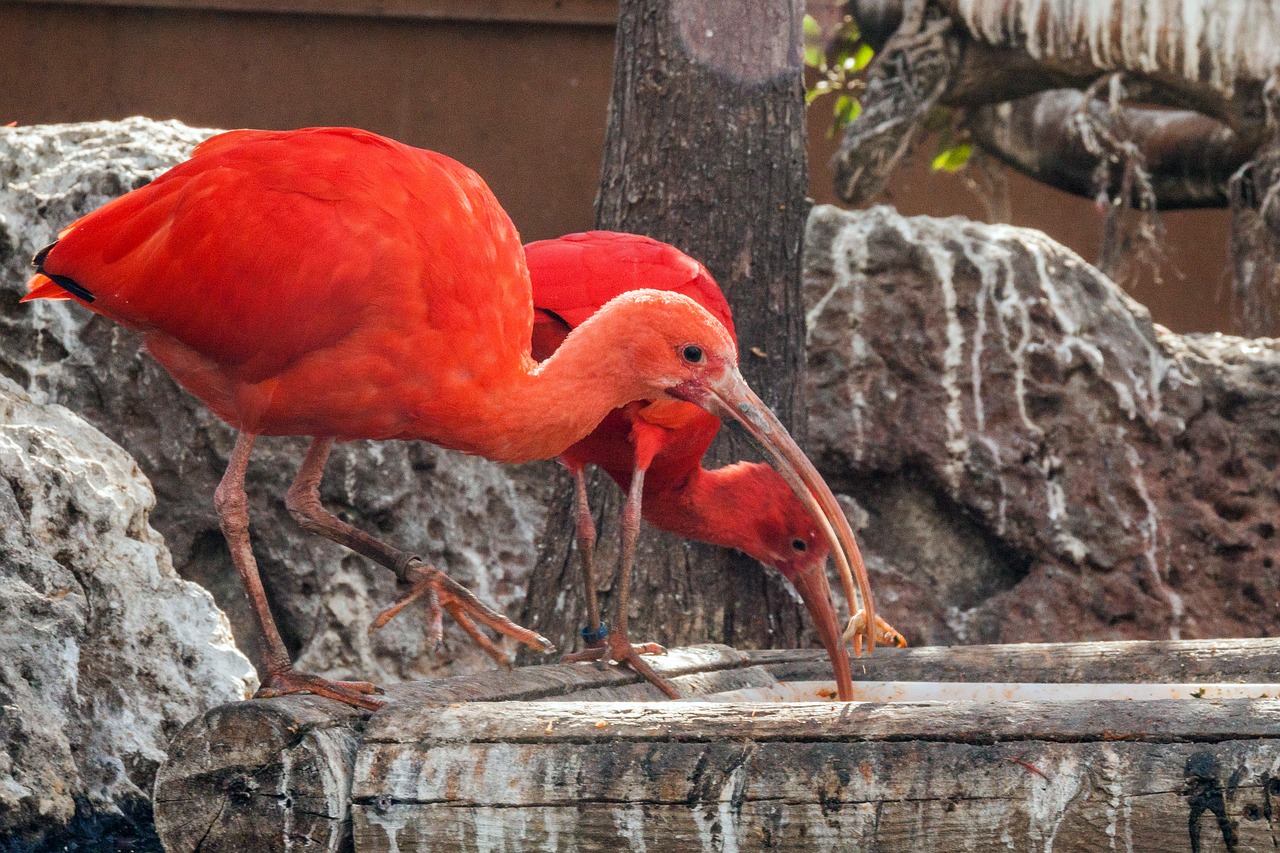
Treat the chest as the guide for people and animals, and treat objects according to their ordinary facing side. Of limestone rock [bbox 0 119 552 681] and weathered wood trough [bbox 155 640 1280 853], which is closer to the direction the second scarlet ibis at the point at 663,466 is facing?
the weathered wood trough

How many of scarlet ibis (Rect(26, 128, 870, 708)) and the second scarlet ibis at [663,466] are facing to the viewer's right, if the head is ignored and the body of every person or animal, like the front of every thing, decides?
2

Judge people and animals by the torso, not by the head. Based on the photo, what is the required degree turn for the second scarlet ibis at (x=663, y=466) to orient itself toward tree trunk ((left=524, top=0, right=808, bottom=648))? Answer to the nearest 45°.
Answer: approximately 90° to its left

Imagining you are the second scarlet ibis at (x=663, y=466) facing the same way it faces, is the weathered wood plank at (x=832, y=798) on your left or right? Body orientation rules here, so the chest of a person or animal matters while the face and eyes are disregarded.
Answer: on your right

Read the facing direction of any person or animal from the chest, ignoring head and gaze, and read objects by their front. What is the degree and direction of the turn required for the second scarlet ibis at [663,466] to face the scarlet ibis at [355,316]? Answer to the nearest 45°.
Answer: approximately 135° to its right

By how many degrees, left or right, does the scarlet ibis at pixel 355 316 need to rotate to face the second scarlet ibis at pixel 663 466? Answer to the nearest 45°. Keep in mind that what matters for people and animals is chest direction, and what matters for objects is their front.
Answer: approximately 45° to its left

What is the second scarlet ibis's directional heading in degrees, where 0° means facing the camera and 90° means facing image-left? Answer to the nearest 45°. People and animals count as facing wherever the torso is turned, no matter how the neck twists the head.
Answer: approximately 270°

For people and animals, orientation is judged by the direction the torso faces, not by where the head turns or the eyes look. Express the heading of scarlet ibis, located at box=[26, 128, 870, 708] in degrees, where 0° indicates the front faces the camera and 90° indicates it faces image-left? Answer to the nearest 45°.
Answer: approximately 270°

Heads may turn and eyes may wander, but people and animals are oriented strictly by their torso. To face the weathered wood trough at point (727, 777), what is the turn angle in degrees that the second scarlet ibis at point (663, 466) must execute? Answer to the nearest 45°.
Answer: approximately 90° to its right

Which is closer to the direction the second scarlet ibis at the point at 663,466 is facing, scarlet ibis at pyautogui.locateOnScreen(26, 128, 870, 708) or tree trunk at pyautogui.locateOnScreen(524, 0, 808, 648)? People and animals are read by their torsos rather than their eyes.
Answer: the tree trunk
